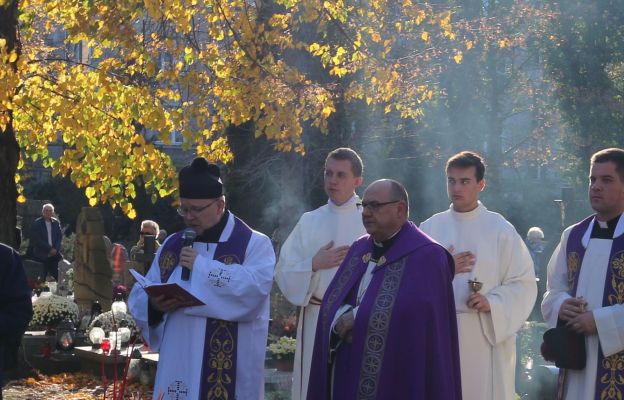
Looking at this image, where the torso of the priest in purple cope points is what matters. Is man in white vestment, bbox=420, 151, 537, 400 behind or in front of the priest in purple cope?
behind

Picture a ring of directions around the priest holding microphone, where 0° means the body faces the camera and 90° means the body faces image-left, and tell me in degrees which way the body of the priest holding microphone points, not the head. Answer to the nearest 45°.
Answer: approximately 45°

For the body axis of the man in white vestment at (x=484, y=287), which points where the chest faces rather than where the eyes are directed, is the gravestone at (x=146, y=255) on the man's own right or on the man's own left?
on the man's own right

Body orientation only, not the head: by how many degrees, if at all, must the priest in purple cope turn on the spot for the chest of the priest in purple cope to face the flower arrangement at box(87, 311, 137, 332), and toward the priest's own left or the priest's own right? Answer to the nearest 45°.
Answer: approximately 90° to the priest's own right

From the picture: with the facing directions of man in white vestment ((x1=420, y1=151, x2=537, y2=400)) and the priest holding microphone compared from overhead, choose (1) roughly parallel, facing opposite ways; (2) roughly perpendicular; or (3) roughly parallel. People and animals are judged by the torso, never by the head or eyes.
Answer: roughly parallel

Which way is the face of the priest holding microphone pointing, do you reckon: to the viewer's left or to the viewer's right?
to the viewer's left

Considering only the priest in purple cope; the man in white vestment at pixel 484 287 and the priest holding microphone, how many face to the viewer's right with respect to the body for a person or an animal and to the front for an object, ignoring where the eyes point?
0

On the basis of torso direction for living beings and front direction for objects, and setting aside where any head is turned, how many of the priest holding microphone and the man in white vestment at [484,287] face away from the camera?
0

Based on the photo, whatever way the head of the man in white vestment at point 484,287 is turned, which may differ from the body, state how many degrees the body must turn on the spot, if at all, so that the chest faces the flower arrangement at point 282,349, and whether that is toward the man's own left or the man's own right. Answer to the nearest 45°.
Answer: approximately 90° to the man's own right

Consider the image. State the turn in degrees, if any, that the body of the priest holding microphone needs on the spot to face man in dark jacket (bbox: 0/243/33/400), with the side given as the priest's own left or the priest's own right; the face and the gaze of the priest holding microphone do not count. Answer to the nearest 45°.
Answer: approximately 45° to the priest's own right

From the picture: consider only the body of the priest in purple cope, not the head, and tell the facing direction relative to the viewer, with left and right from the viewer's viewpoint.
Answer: facing the viewer and to the left of the viewer

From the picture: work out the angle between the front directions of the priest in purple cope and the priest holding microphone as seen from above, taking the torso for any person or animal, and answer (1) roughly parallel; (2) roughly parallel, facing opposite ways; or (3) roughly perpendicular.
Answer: roughly parallel

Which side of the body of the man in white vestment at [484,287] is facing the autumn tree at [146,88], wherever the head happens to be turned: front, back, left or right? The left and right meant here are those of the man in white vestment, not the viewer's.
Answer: right
